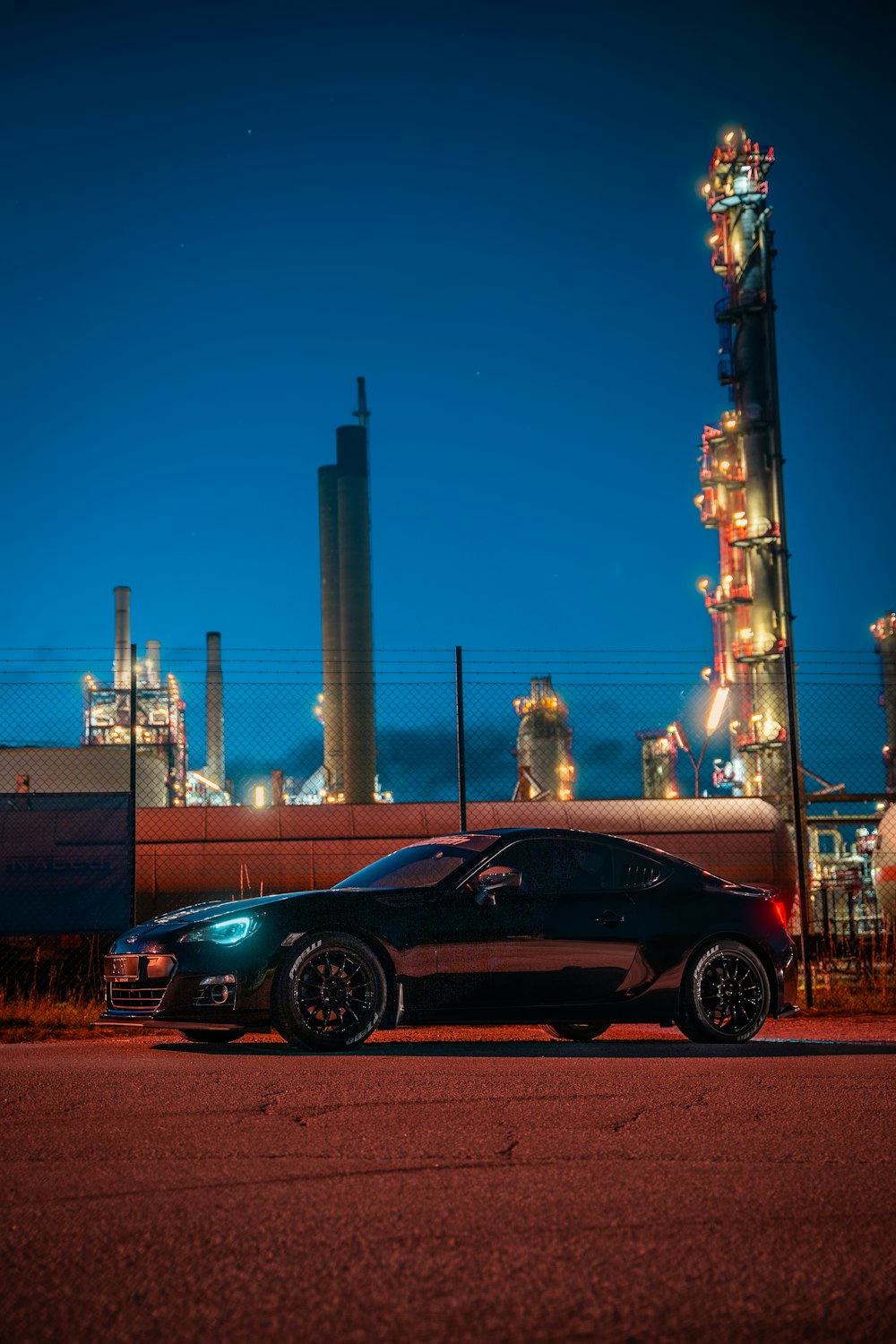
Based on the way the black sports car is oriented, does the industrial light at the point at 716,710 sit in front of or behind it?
behind

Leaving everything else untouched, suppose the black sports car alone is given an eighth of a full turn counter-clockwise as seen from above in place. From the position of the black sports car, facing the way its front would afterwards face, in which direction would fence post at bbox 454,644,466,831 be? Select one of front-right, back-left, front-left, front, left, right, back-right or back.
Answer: back

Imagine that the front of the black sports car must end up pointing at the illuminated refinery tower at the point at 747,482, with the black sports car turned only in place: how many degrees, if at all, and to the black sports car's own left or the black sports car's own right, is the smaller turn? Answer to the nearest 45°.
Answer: approximately 135° to the black sports car's own right

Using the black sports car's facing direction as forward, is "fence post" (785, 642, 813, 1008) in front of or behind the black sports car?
behind

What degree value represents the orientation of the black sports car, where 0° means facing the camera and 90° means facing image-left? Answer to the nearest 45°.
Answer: approximately 45°
